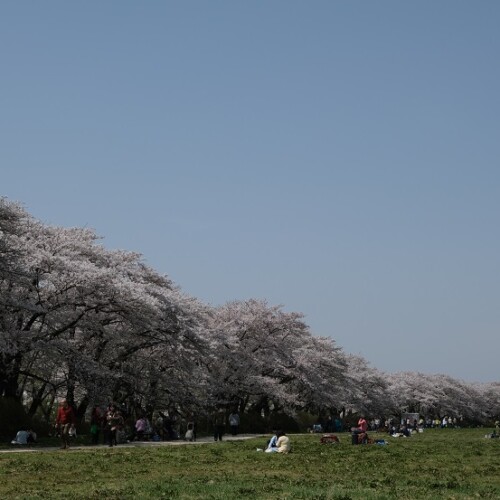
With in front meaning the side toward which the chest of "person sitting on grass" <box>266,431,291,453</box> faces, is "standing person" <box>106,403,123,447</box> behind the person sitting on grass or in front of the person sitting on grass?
in front

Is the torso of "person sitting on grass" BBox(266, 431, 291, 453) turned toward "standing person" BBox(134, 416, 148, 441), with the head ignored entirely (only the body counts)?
no
